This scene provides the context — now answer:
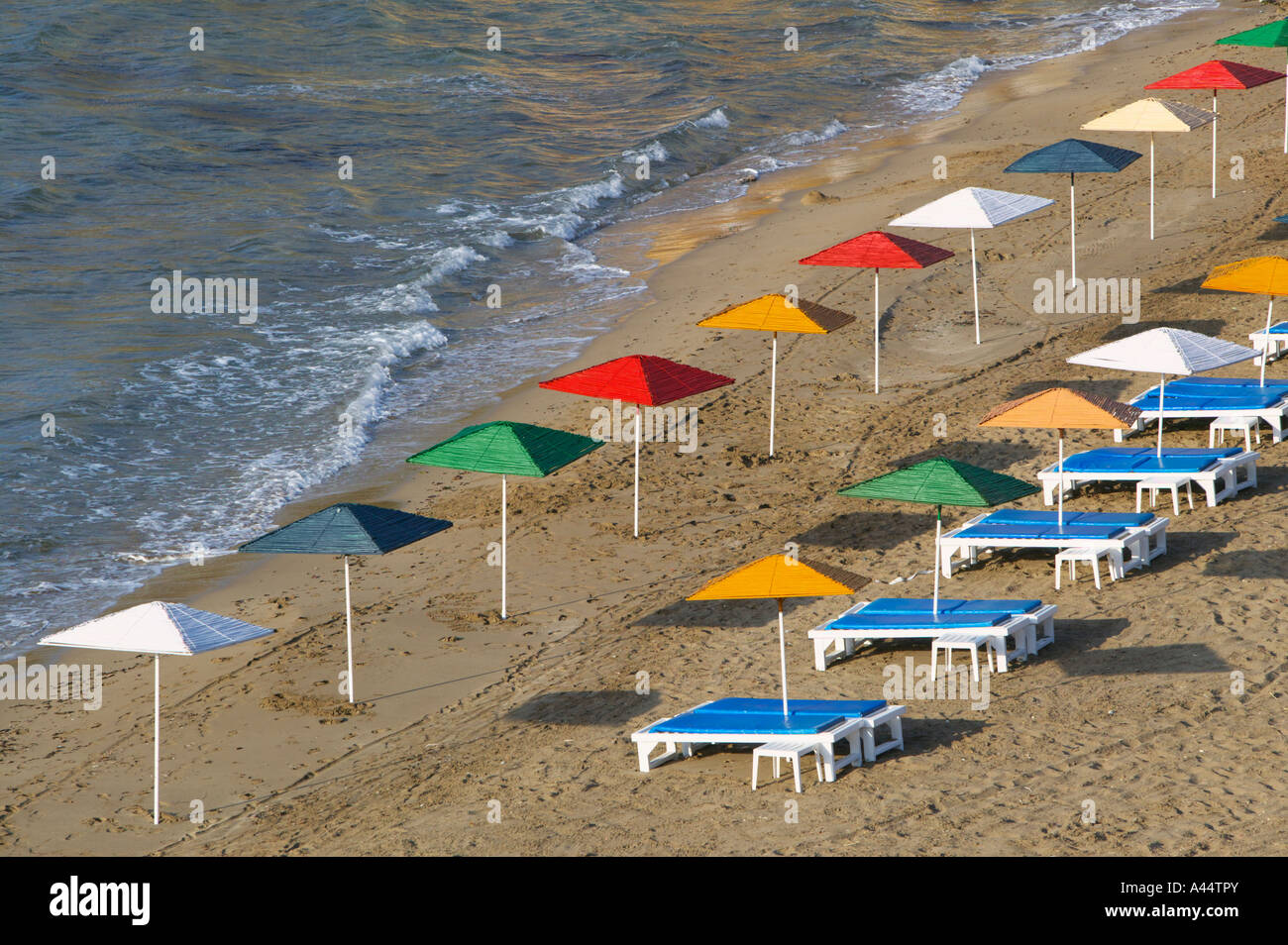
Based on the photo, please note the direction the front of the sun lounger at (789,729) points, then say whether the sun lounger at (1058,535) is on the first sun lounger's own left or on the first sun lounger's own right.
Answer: on the first sun lounger's own right

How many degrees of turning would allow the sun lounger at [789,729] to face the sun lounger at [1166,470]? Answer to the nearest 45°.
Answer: approximately 135° to its right

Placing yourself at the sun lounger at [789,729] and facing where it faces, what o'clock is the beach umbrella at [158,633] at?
The beach umbrella is roughly at 12 o'clock from the sun lounger.

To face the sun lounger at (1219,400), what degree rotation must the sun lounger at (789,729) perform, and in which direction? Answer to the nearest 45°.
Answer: approximately 135° to its right

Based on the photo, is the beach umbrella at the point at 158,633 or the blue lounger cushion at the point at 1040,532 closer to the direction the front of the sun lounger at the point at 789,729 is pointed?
the beach umbrella

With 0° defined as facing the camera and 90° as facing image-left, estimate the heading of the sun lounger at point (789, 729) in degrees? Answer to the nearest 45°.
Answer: approximately 90°

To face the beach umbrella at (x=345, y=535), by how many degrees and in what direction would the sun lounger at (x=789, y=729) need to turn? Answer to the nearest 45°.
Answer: approximately 45° to its right
